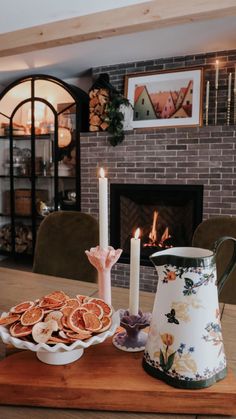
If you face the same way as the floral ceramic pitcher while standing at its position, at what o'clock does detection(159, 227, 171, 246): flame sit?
The flame is roughly at 3 o'clock from the floral ceramic pitcher.

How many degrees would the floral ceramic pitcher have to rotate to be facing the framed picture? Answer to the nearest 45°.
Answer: approximately 90° to its right

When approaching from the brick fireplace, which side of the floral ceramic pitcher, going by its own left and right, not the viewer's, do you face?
right

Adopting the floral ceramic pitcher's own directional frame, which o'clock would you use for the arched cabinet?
The arched cabinet is roughly at 2 o'clock from the floral ceramic pitcher.

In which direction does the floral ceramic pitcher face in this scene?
to the viewer's left

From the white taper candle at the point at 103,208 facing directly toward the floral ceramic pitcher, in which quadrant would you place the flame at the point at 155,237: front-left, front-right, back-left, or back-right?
back-left
